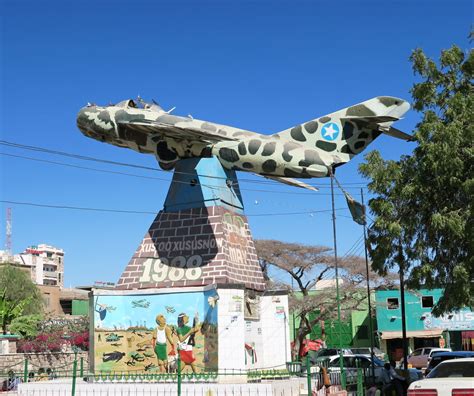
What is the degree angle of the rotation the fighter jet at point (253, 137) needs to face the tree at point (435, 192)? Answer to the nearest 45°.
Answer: approximately 135° to its left

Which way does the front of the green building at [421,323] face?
toward the camera

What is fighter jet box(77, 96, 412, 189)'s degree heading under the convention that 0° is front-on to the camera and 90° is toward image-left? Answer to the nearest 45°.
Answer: approximately 90°

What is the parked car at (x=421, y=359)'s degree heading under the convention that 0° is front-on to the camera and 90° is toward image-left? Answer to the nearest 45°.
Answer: approximately 90°

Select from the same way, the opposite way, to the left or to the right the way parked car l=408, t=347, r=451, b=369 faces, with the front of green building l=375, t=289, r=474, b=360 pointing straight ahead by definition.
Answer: to the right

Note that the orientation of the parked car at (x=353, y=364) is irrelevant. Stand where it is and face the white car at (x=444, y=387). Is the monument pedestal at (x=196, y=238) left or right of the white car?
right

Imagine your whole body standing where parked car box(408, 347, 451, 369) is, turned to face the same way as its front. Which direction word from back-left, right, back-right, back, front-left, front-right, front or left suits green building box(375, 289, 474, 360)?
right

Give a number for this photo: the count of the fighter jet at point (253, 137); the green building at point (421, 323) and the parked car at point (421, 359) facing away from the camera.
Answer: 0

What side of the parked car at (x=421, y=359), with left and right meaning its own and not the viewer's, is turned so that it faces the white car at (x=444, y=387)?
left

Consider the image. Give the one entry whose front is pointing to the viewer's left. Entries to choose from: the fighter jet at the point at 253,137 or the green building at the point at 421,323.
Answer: the fighter jet

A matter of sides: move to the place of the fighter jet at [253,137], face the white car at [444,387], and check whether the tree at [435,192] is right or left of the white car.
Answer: left

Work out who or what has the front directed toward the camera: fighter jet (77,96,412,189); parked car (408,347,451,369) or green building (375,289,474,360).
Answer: the green building

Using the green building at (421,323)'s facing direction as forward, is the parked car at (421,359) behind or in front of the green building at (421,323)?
in front

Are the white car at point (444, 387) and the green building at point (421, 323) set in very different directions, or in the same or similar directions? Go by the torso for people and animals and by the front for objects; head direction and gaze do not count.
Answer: very different directions

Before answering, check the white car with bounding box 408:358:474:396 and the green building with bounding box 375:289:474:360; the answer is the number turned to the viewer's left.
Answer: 0
